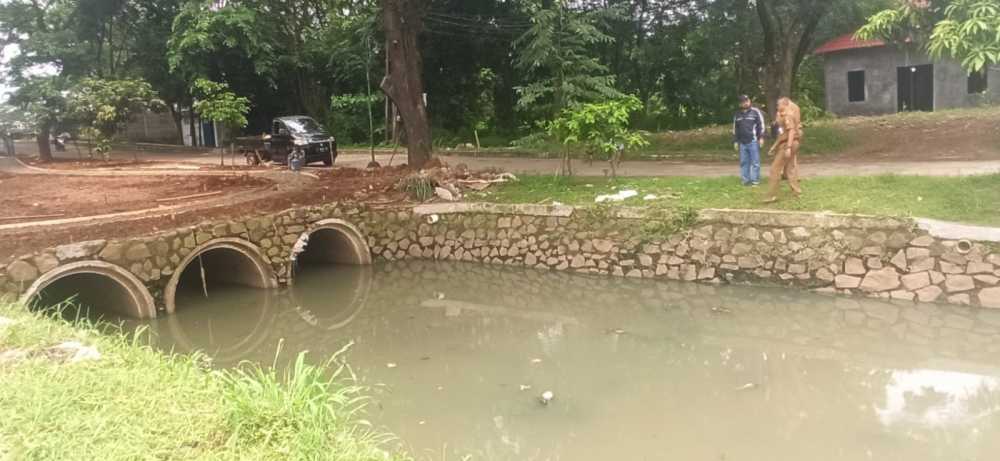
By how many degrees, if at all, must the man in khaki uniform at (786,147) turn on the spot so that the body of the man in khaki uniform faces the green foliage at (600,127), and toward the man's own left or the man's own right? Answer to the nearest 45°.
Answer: approximately 45° to the man's own right

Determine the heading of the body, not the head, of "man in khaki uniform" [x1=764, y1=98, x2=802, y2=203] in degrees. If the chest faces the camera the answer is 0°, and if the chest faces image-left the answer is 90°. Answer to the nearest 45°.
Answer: approximately 90°

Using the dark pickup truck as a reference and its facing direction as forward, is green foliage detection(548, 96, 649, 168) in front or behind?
in front

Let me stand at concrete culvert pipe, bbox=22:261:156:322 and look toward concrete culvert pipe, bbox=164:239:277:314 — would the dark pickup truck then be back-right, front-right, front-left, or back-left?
front-left

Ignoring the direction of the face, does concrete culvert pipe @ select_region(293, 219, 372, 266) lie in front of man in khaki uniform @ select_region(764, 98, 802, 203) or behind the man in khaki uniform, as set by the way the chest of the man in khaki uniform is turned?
in front

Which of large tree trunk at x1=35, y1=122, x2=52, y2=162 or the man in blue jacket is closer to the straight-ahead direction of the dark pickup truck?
the man in blue jacket

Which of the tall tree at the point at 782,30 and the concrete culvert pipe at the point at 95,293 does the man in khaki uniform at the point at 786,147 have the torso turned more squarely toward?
the concrete culvert pipe

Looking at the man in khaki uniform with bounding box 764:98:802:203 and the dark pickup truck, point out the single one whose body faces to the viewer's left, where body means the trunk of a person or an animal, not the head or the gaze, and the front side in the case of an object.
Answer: the man in khaki uniform

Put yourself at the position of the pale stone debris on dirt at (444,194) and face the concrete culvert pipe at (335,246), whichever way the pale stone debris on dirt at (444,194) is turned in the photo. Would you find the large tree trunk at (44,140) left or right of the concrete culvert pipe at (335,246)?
right

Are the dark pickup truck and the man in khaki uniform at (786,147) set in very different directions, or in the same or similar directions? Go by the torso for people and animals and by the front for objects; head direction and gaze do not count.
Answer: very different directions

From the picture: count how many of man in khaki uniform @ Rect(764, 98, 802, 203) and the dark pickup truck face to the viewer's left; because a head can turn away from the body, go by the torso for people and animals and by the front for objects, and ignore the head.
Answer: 1

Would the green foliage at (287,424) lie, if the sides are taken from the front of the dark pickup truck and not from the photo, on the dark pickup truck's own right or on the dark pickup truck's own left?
on the dark pickup truck's own right

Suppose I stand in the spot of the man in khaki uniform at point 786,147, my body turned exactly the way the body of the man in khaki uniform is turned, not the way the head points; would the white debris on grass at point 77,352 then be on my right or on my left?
on my left

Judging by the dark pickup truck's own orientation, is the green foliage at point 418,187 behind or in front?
in front
